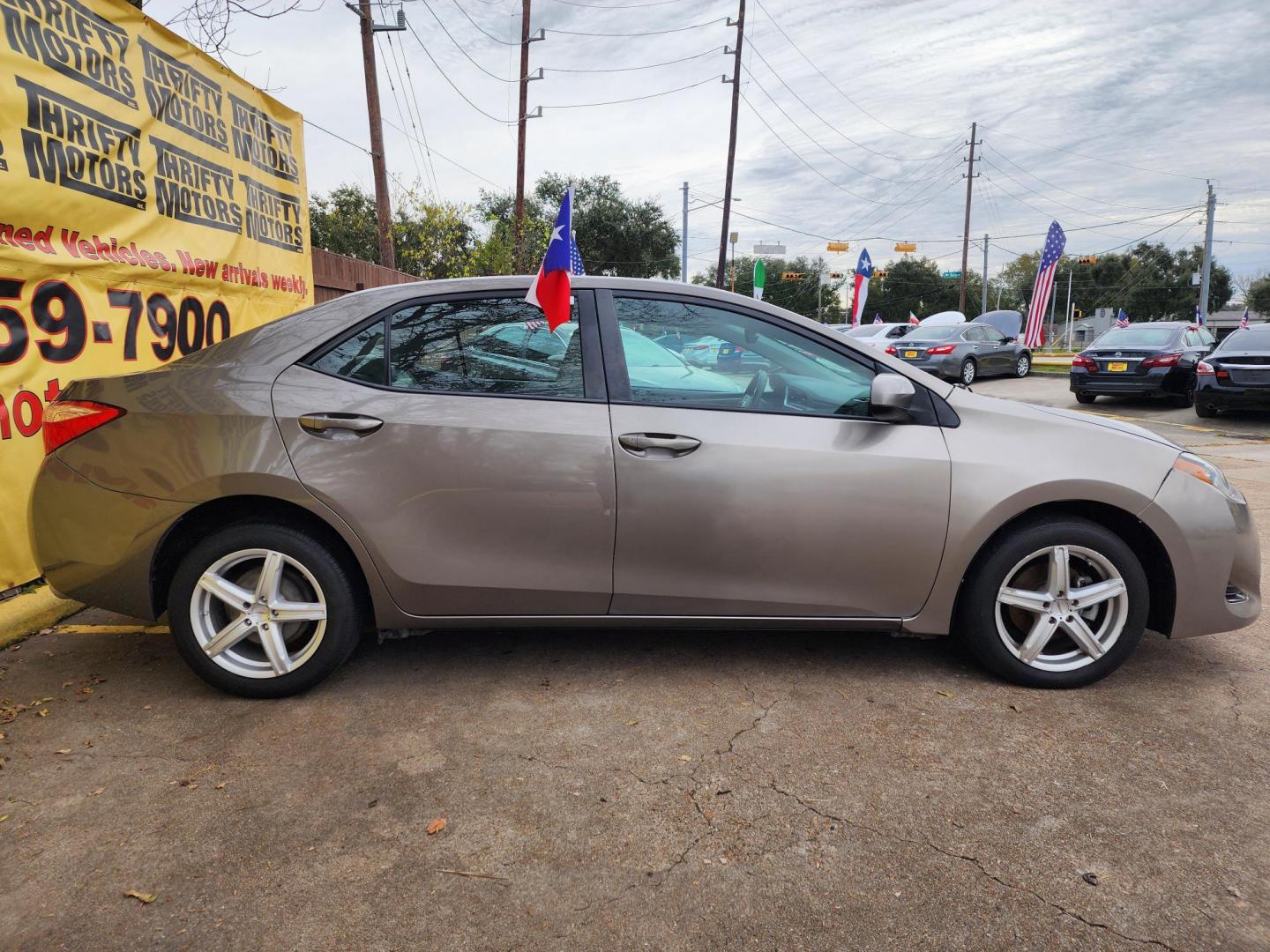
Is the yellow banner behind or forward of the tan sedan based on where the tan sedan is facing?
behind

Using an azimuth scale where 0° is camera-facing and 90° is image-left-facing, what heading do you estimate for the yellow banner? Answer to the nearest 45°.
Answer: approximately 315°

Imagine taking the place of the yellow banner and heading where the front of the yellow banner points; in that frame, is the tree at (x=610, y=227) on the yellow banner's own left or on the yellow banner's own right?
on the yellow banner's own left

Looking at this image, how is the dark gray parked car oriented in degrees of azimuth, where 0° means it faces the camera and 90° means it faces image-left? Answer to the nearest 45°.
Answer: approximately 225°

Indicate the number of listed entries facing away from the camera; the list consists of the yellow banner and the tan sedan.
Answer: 0

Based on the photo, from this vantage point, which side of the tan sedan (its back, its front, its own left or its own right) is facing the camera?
right

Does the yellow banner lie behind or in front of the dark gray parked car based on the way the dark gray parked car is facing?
behind

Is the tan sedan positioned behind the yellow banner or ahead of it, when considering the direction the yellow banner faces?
ahead

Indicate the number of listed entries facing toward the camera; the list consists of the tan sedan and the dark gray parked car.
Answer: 0

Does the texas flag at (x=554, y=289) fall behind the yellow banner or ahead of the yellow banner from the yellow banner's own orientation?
ahead

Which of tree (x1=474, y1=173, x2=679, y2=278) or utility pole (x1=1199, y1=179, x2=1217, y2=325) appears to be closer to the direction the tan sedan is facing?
the utility pole

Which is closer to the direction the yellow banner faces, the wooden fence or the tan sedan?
the tan sedan

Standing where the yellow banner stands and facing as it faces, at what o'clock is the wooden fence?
The wooden fence is roughly at 8 o'clock from the yellow banner.
